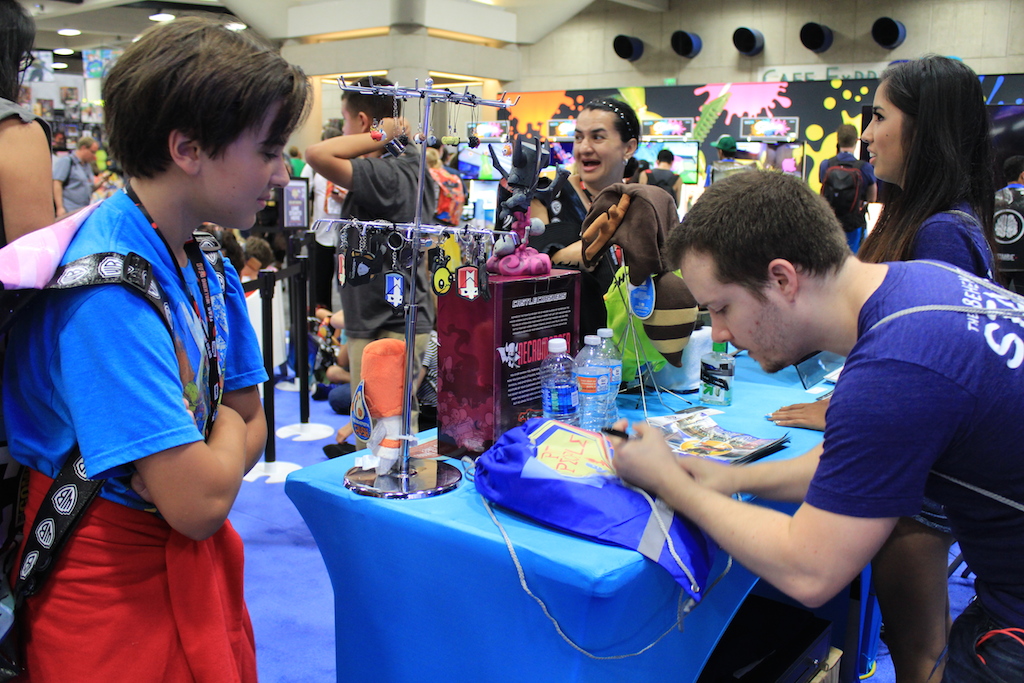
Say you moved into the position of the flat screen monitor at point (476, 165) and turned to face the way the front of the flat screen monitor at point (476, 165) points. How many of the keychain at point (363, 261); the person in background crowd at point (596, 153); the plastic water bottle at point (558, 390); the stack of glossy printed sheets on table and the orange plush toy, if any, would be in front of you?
5

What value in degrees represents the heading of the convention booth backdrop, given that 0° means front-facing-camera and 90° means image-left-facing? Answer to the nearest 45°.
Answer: approximately 0°

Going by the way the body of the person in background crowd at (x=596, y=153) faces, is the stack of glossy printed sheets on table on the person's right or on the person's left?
on the person's left

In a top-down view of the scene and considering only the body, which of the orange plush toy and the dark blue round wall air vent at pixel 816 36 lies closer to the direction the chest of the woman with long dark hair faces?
the orange plush toy

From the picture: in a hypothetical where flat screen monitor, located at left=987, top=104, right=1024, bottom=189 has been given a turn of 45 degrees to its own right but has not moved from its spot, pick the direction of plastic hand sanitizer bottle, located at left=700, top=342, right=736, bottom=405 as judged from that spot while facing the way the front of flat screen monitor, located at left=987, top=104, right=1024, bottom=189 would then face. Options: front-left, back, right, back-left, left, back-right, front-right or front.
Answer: front-left

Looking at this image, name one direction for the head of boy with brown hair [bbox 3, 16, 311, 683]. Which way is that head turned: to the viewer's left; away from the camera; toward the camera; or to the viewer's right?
to the viewer's right

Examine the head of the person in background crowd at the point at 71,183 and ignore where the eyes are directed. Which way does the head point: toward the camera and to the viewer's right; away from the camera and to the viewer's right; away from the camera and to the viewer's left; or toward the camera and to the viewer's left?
toward the camera and to the viewer's right

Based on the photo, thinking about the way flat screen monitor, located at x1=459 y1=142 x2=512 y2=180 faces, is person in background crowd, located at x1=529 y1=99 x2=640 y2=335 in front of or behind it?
in front

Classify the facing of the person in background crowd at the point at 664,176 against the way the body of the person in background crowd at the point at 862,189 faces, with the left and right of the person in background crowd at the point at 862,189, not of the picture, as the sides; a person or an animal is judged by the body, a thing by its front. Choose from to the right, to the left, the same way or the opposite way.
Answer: the same way

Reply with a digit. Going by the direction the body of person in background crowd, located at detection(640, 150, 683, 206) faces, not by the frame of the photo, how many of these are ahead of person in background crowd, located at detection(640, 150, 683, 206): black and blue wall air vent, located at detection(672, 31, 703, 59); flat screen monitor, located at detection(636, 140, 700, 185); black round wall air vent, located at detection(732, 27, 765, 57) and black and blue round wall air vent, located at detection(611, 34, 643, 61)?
4

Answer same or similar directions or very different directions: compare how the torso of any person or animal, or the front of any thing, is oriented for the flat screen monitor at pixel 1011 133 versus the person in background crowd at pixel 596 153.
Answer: same or similar directions

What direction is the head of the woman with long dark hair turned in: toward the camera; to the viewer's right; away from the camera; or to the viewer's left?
to the viewer's left

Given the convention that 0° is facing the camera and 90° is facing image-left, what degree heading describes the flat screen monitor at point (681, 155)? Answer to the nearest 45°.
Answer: approximately 0°

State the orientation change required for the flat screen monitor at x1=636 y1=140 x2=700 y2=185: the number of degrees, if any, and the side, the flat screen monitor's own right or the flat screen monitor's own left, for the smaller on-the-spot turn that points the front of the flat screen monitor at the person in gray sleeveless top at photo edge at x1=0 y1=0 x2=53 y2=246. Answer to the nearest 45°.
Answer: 0° — it already faces them

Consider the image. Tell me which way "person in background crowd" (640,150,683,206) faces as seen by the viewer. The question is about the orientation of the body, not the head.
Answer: away from the camera

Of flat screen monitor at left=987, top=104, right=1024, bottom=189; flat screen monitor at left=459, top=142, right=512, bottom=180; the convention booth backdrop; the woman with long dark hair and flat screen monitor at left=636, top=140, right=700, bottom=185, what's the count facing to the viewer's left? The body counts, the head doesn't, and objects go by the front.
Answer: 1

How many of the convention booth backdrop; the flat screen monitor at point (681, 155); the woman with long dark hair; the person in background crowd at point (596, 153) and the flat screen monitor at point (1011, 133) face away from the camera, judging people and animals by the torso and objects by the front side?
0

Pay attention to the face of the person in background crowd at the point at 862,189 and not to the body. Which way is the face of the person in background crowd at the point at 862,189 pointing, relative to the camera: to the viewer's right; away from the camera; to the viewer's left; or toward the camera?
away from the camera

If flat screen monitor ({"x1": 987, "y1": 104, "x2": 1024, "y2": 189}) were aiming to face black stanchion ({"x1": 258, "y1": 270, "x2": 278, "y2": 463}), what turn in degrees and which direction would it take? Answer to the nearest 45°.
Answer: approximately 45° to its right

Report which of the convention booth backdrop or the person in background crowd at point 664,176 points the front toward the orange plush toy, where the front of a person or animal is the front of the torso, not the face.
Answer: the convention booth backdrop

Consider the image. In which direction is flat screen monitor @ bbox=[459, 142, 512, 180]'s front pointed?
toward the camera
